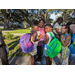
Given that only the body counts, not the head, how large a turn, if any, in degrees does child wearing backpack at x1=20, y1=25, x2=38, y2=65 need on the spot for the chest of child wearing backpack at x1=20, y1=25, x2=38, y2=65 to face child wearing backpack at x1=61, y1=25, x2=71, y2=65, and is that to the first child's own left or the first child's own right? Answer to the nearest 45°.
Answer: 0° — they already face them

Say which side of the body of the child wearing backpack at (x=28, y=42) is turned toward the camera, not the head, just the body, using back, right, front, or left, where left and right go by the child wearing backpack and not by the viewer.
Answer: right

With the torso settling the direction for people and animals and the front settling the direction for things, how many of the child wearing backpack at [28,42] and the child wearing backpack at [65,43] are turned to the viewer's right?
1
